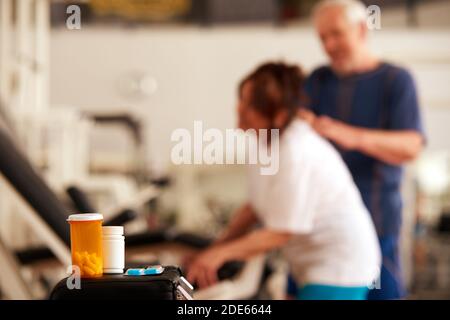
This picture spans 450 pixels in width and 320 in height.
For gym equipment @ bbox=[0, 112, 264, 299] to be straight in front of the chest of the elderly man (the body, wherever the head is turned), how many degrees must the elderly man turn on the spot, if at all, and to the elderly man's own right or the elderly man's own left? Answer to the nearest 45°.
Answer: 0° — they already face it

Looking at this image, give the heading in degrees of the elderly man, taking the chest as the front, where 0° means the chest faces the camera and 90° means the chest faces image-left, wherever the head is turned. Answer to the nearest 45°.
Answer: approximately 45°

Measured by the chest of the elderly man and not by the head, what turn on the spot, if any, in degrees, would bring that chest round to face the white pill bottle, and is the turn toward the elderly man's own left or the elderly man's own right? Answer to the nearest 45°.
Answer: approximately 45° to the elderly man's own left

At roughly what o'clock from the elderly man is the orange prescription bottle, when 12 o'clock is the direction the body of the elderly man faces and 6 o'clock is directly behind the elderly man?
The orange prescription bottle is roughly at 11 o'clock from the elderly man.

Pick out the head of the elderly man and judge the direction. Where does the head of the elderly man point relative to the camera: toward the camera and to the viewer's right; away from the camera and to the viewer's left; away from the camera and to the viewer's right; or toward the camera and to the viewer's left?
toward the camera and to the viewer's left
